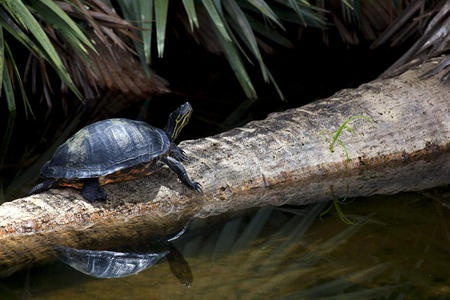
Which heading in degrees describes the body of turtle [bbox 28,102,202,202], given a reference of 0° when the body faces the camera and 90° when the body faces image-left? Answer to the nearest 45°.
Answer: approximately 270°
